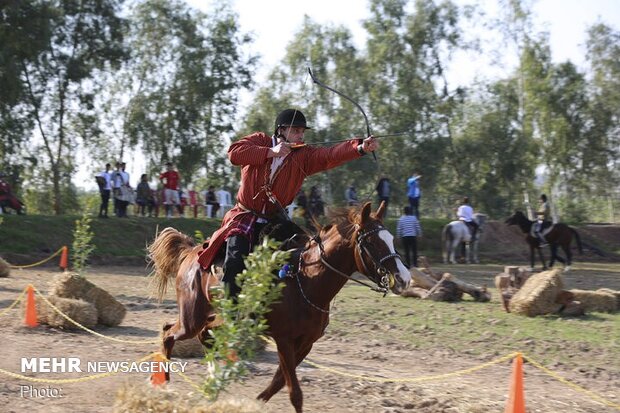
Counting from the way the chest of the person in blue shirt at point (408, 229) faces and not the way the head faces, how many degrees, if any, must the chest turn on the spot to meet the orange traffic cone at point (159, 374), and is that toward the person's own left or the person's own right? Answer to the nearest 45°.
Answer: approximately 180°

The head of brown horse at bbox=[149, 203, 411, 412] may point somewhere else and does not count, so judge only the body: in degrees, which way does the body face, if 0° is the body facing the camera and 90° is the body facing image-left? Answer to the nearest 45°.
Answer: approximately 315°

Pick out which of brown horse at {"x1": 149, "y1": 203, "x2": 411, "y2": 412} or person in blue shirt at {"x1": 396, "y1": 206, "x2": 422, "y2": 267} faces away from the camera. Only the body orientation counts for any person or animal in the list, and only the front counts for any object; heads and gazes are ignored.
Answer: the person in blue shirt

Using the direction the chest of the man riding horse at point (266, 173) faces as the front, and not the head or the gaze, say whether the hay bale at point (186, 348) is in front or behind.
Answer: behind

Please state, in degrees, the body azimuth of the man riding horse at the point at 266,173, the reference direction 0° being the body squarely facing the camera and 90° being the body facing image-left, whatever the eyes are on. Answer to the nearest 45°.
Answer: approximately 315°

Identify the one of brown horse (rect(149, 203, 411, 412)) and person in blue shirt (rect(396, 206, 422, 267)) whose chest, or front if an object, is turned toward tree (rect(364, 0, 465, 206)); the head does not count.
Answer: the person in blue shirt

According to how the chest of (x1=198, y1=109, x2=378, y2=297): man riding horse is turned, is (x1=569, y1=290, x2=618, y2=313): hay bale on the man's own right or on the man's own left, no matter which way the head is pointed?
on the man's own left

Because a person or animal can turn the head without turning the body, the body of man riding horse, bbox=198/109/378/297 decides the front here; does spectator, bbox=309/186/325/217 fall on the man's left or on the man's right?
on the man's left

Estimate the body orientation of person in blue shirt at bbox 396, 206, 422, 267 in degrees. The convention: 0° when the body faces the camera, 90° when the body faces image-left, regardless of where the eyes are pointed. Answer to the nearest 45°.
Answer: approximately 180°

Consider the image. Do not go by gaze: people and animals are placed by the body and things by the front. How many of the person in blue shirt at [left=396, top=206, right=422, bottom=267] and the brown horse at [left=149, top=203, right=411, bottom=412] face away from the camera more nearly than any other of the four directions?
1
